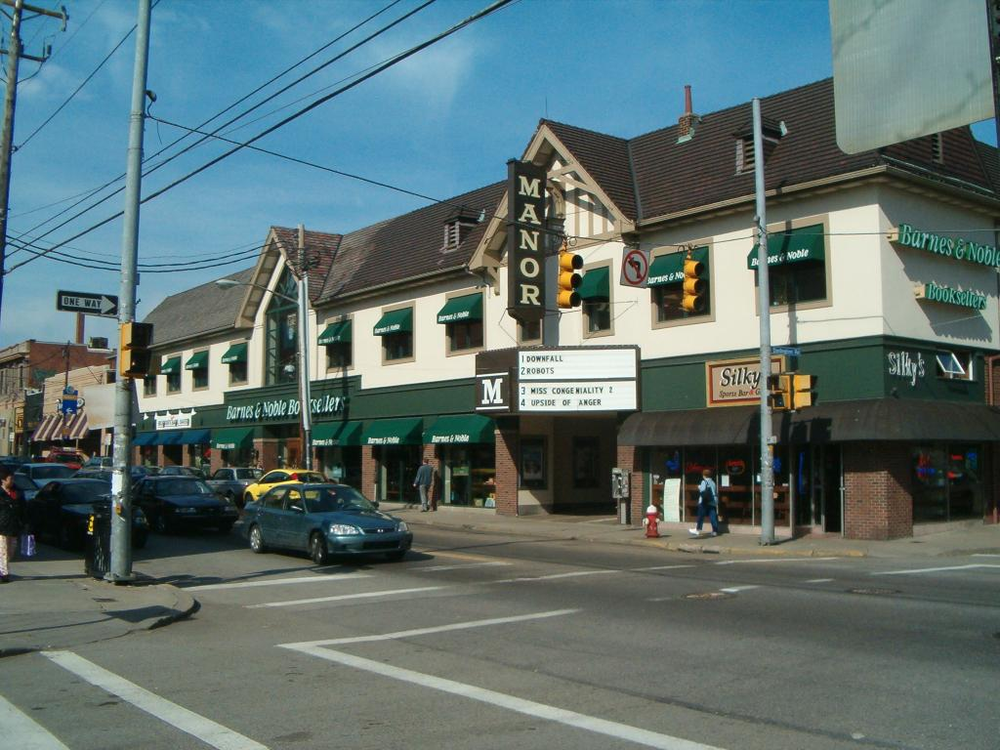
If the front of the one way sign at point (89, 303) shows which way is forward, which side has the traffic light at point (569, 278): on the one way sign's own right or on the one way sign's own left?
on the one way sign's own left

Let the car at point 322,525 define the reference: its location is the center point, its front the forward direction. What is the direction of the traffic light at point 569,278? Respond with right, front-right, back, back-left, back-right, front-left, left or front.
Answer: front-left

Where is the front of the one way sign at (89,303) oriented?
toward the camera

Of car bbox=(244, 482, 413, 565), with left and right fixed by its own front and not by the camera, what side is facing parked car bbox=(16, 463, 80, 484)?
back

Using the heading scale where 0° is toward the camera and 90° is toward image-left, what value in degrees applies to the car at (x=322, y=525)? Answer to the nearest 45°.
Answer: approximately 315°

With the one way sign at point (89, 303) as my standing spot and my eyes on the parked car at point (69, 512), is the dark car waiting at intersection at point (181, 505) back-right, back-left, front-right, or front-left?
front-right

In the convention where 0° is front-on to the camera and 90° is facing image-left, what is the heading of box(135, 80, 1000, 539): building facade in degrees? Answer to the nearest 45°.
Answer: approximately 45°

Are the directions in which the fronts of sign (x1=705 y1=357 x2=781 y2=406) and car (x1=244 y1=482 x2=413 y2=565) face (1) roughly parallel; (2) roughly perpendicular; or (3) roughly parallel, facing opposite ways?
roughly perpendicular

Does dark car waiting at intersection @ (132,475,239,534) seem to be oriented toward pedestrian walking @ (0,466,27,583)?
no

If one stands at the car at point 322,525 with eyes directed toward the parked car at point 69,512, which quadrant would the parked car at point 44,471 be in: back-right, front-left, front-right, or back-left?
front-right

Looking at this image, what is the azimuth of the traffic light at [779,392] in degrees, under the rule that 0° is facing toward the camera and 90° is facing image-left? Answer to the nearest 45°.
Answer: approximately 45°

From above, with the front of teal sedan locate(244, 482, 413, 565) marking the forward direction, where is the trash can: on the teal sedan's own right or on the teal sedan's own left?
on the teal sedan's own right

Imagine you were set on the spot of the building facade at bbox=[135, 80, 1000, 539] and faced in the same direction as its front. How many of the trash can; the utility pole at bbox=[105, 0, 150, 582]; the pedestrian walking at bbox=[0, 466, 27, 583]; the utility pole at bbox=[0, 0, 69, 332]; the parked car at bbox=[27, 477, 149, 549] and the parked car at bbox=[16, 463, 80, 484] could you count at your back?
0
